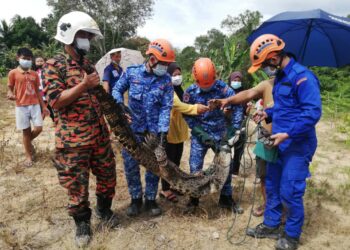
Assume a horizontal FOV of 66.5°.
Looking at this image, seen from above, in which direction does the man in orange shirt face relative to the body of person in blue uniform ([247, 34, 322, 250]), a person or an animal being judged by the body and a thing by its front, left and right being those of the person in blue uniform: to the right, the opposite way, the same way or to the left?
to the left

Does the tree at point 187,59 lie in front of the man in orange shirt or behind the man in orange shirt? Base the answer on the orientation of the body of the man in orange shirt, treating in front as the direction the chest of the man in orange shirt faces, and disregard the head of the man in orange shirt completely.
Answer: behind

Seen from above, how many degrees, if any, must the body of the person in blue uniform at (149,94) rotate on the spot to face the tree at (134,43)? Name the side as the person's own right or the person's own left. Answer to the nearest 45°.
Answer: approximately 180°

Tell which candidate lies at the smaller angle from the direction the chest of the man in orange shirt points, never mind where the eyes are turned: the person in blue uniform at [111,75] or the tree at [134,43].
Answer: the person in blue uniform

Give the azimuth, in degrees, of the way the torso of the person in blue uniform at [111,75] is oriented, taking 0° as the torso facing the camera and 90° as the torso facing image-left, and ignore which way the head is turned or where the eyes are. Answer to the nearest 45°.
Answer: approximately 315°

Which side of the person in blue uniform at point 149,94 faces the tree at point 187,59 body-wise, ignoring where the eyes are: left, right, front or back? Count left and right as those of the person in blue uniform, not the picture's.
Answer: back

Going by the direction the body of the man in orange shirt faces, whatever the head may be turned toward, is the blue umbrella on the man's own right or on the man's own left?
on the man's own left
